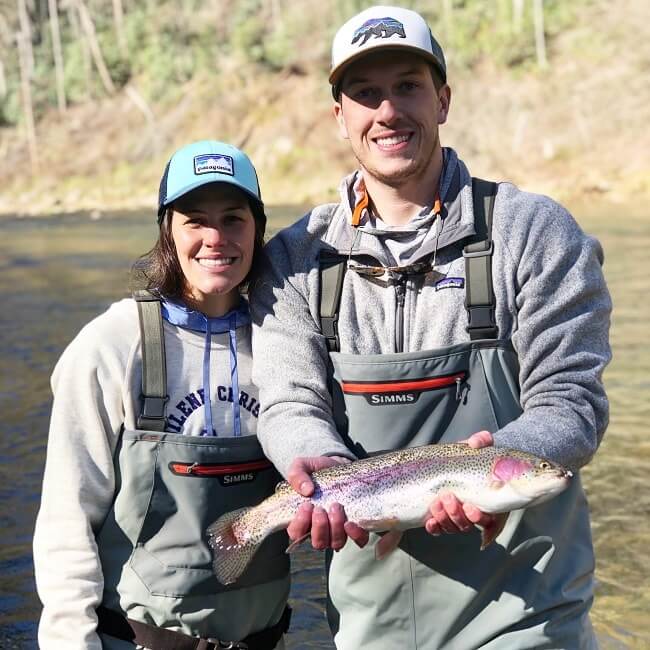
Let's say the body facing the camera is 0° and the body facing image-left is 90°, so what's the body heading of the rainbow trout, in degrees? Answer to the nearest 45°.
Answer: approximately 270°

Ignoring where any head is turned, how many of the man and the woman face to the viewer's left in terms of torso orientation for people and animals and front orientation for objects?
0

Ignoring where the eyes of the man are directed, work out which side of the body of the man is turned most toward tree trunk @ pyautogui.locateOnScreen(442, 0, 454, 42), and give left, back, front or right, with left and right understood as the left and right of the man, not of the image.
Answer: back

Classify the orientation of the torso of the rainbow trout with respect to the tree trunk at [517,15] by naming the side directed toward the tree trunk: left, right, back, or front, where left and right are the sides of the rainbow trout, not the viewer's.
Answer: left

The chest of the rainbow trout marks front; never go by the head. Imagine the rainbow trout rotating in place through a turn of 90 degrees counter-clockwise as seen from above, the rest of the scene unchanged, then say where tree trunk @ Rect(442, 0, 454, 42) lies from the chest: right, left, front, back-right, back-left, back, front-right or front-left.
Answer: front

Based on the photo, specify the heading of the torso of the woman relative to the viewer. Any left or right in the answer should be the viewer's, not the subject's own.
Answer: facing the viewer and to the right of the viewer

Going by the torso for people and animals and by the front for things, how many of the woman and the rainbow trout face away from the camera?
0

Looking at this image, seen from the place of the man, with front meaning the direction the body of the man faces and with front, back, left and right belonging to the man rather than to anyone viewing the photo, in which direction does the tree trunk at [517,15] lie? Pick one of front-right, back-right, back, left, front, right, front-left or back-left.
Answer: back

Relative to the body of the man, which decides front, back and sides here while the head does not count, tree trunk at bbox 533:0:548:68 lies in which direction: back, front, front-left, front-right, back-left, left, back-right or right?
back

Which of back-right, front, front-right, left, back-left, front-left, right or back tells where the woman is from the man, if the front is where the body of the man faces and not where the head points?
right

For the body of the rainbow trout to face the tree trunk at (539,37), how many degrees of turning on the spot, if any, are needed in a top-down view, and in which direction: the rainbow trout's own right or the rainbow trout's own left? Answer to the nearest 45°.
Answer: approximately 90° to the rainbow trout's own left

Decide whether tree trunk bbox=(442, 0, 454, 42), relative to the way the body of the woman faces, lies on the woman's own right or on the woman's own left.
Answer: on the woman's own left
